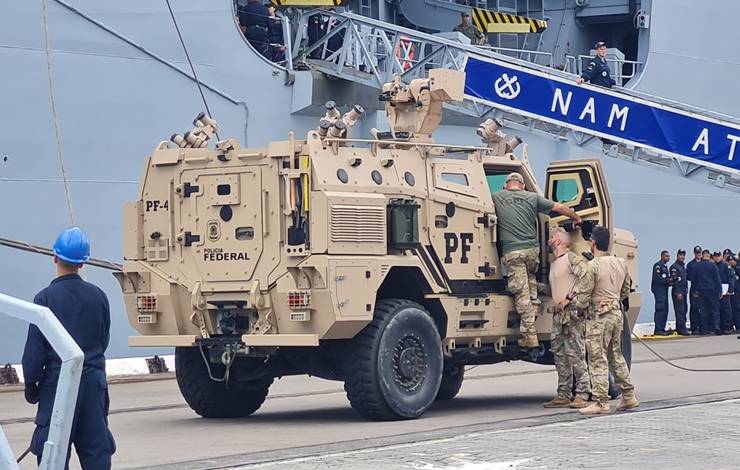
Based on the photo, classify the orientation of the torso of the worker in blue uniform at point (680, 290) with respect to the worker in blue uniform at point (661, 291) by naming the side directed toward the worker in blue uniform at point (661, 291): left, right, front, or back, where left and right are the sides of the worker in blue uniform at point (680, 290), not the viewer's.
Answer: right

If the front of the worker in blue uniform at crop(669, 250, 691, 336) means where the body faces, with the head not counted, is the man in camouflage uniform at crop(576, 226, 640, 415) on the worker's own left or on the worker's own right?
on the worker's own right

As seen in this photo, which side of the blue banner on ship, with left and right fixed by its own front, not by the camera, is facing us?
front

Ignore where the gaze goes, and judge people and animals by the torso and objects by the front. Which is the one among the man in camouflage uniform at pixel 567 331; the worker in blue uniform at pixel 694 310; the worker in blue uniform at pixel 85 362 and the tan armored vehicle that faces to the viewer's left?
the man in camouflage uniform

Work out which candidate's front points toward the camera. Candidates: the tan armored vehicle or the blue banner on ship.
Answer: the blue banner on ship

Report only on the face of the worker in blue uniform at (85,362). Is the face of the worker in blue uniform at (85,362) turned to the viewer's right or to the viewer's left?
to the viewer's right

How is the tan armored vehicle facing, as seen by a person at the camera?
facing away from the viewer and to the right of the viewer

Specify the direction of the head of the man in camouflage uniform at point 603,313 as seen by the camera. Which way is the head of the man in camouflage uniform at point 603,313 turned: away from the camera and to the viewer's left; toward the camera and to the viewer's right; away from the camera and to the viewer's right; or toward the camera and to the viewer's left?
away from the camera and to the viewer's left

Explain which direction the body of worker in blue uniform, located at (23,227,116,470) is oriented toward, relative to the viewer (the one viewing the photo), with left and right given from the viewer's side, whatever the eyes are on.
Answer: facing away from the viewer

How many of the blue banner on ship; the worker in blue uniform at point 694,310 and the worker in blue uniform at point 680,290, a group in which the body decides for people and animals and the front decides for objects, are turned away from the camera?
0

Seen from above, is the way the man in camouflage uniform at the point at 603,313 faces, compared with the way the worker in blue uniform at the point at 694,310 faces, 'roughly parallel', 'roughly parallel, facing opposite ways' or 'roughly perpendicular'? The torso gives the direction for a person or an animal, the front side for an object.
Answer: roughly parallel, facing opposite ways

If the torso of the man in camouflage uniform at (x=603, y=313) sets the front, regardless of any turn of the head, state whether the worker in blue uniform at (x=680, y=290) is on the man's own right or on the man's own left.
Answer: on the man's own right

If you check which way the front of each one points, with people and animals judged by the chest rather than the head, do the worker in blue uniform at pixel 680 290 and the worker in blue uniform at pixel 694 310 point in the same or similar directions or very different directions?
same or similar directions
